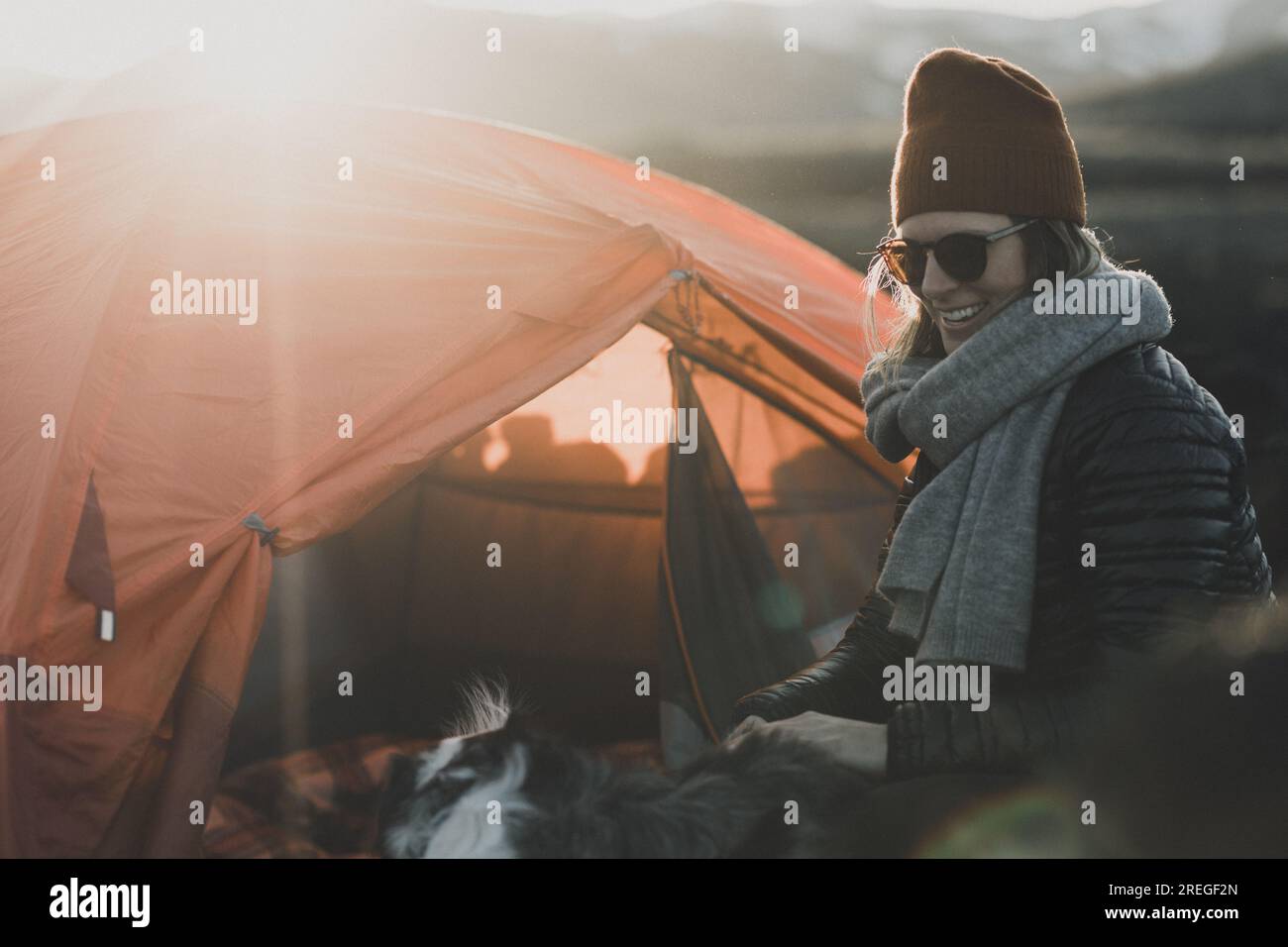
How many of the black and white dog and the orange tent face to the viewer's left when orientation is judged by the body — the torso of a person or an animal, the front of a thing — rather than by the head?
1

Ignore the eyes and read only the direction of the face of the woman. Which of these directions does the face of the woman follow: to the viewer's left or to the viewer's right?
to the viewer's left

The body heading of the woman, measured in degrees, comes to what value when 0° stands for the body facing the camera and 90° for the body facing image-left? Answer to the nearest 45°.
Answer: approximately 45°

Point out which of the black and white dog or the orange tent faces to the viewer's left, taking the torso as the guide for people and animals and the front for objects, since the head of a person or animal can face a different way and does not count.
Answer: the black and white dog

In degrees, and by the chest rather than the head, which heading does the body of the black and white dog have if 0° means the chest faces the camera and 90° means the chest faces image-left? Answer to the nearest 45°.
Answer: approximately 90°
